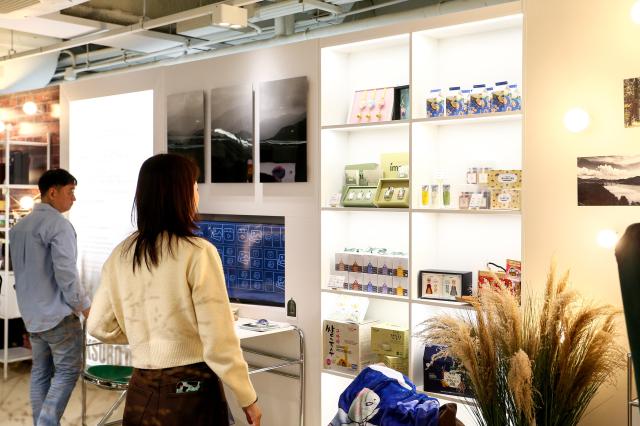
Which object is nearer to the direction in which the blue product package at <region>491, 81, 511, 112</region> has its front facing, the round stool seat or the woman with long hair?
the woman with long hair

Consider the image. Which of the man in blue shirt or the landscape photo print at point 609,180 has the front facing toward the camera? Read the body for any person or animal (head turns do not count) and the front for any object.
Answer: the landscape photo print

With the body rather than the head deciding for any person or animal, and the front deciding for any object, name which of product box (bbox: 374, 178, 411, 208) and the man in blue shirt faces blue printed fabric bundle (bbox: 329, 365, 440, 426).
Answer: the product box

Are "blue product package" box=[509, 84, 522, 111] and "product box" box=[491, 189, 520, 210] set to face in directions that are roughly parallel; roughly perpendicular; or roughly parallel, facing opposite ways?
roughly parallel

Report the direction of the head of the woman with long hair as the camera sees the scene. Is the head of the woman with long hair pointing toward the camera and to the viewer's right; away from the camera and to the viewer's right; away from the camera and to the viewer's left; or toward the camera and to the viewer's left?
away from the camera and to the viewer's right

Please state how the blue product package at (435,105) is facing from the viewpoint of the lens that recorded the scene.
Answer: facing the viewer

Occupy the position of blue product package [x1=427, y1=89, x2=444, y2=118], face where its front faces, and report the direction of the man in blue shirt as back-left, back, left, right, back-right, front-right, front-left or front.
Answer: right

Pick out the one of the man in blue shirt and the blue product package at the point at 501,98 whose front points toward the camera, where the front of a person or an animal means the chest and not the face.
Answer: the blue product package

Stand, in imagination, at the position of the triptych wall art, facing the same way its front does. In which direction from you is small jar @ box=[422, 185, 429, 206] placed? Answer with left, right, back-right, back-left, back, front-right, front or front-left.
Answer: left

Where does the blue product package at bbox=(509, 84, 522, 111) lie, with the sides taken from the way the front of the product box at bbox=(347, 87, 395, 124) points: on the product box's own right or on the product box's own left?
on the product box's own left

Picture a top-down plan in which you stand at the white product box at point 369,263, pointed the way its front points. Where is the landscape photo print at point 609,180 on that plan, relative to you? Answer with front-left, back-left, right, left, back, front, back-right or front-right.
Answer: front-left

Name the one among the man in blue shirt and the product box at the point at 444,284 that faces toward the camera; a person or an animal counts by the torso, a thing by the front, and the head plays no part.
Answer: the product box

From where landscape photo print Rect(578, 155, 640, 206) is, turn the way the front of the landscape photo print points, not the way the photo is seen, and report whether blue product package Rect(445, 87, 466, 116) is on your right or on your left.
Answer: on your right

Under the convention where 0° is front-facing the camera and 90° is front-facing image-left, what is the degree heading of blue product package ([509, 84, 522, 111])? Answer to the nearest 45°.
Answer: approximately 0°

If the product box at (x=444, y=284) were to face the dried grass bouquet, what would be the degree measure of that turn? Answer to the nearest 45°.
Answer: approximately 45° to its left
